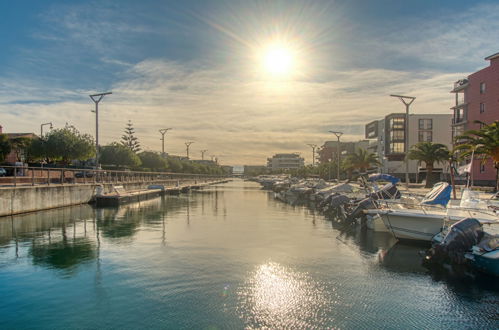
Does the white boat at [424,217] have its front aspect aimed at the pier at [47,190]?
yes

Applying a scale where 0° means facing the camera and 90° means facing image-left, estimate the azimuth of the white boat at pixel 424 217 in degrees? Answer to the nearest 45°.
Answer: approximately 90°

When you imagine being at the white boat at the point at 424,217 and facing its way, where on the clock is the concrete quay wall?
The concrete quay wall is roughly at 12 o'clock from the white boat.

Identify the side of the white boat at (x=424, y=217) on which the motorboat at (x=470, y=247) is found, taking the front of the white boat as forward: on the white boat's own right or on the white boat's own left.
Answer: on the white boat's own left
